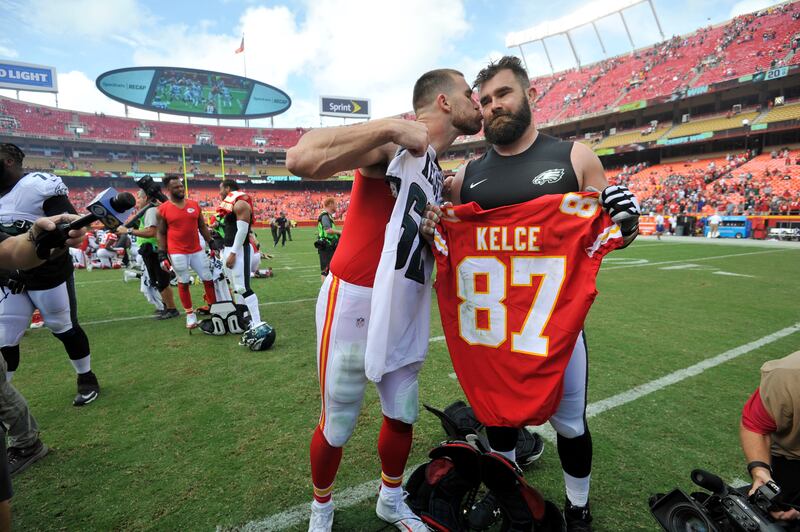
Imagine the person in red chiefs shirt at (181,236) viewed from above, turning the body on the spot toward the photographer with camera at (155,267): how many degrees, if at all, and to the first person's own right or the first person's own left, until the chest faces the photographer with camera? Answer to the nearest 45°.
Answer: approximately 135° to the first person's own right

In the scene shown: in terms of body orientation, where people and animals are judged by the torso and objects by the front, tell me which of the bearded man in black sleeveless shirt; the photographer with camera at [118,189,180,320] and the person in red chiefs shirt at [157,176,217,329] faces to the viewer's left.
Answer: the photographer with camera

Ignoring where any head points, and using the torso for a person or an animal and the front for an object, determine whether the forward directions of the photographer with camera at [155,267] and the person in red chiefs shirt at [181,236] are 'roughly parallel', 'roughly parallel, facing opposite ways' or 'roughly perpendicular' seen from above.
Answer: roughly perpendicular

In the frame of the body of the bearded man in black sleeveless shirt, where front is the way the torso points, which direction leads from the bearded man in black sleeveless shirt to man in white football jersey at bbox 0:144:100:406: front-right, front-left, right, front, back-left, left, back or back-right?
right

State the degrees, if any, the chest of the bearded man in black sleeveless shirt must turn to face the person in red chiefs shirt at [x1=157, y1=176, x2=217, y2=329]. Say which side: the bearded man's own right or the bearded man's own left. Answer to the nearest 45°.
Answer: approximately 135° to the bearded man's own right

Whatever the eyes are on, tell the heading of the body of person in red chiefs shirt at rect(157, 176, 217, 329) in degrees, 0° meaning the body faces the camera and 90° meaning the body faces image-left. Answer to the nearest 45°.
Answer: approximately 0°

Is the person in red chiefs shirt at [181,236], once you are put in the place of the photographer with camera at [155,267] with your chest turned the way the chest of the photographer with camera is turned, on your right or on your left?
on your left

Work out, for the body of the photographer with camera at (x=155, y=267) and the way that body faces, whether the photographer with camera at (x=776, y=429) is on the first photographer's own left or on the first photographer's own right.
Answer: on the first photographer's own left

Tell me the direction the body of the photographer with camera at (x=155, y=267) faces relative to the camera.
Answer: to the viewer's left

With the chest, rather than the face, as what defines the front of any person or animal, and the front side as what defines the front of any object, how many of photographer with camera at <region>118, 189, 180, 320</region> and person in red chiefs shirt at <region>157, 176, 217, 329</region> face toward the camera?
1
